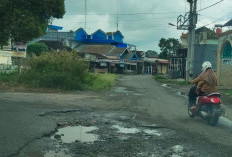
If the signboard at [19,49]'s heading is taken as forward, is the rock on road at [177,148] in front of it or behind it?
in front

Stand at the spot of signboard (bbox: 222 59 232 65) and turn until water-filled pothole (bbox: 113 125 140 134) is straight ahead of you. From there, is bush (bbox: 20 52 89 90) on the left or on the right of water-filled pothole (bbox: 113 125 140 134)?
right

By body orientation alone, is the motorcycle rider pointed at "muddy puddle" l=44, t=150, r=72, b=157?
no

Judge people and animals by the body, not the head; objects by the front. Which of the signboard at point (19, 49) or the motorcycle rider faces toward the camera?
the signboard

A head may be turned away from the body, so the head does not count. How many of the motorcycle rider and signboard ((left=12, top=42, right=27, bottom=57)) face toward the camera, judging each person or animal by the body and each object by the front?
1

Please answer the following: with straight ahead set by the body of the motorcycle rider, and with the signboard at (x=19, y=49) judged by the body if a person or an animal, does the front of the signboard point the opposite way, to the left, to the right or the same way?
the opposite way

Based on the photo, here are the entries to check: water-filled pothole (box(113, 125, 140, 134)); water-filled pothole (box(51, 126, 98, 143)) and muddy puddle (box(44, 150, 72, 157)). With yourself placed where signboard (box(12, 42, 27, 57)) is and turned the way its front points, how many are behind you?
0

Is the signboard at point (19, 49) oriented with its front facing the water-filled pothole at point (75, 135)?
yes

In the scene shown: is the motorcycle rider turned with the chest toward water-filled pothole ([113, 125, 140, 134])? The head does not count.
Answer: no

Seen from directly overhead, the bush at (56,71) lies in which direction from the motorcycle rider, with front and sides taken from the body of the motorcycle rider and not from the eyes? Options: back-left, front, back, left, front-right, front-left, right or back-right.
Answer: front

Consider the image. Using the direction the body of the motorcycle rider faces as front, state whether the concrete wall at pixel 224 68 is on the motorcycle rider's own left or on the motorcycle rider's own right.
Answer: on the motorcycle rider's own right

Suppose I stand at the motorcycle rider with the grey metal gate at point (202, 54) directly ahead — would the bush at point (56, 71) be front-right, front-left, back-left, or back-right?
front-left

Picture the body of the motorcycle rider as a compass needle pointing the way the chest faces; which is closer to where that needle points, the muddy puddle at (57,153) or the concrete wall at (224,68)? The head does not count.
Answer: the concrete wall

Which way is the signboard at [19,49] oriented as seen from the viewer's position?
toward the camera

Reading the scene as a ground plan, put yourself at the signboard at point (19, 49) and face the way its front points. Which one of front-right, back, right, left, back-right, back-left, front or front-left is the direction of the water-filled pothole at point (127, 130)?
front

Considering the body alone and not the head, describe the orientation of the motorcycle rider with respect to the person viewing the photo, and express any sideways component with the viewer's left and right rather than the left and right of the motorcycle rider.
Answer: facing away from the viewer and to the left of the viewer

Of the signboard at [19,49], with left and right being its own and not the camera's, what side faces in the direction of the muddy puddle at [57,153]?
front
